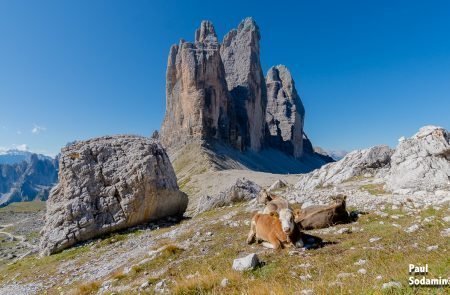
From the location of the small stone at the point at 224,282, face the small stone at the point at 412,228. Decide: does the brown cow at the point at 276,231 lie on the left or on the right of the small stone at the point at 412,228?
left

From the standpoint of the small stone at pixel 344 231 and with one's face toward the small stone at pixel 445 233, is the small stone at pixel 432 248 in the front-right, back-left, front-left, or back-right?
front-right

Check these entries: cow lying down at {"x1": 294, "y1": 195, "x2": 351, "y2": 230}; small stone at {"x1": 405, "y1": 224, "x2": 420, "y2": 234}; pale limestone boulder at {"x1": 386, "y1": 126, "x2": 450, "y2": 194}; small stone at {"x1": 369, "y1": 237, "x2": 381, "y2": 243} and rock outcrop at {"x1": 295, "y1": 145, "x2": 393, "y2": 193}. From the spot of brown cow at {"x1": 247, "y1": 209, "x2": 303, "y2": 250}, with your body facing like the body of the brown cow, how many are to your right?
0

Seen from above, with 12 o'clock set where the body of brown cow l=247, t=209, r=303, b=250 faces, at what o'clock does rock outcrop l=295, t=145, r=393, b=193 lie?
The rock outcrop is roughly at 8 o'clock from the brown cow.

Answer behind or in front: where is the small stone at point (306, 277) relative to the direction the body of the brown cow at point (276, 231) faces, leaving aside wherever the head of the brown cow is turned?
in front

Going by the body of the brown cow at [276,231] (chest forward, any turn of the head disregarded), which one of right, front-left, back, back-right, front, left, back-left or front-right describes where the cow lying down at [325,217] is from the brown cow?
left

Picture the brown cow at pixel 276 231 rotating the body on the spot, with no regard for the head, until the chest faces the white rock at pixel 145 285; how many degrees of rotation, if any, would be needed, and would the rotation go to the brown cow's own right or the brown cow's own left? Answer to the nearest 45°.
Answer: approximately 90° to the brown cow's own right

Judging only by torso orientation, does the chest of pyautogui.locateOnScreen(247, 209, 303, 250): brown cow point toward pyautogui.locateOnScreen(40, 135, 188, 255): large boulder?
no

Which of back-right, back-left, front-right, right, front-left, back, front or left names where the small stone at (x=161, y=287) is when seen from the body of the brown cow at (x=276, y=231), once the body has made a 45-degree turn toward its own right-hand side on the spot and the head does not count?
front-right

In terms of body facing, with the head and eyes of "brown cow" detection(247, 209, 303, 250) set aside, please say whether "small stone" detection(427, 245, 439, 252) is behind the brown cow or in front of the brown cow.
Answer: in front

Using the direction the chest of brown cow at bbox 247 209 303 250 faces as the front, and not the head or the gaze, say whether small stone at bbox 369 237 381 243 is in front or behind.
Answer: in front

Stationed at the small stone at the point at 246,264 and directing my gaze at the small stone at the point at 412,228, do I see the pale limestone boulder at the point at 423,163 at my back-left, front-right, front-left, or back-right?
front-left

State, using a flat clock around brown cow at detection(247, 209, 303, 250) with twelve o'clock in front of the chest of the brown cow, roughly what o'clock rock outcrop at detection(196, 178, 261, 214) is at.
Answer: The rock outcrop is roughly at 7 o'clock from the brown cow.

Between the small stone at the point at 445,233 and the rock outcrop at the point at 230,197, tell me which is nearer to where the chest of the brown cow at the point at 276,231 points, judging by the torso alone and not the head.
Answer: the small stone

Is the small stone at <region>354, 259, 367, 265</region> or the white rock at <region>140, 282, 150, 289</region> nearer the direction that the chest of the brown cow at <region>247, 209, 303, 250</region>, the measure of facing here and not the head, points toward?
the small stone

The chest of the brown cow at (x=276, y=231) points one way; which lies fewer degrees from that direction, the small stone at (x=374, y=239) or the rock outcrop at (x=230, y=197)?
the small stone

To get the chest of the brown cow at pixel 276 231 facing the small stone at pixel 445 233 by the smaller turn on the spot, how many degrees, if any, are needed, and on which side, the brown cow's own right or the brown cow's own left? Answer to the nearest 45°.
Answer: approximately 45° to the brown cow's own left

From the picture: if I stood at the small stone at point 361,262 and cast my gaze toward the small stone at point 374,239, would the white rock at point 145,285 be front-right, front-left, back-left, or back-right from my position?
back-left
